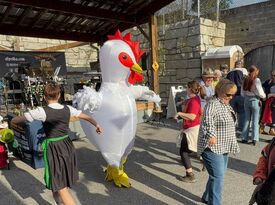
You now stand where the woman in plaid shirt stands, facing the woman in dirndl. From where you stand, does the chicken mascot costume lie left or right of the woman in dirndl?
right

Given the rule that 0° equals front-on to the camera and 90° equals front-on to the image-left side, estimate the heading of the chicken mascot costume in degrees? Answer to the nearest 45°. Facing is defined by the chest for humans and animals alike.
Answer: approximately 315°

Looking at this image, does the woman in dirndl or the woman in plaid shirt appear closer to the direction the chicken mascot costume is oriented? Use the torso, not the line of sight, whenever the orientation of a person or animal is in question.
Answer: the woman in plaid shirt

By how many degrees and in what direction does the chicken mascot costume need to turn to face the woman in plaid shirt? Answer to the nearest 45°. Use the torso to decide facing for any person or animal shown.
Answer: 0° — it already faces them

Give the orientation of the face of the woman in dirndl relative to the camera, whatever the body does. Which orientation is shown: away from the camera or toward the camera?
away from the camera

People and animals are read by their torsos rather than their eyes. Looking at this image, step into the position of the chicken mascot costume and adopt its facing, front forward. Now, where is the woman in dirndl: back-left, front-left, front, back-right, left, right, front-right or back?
right
